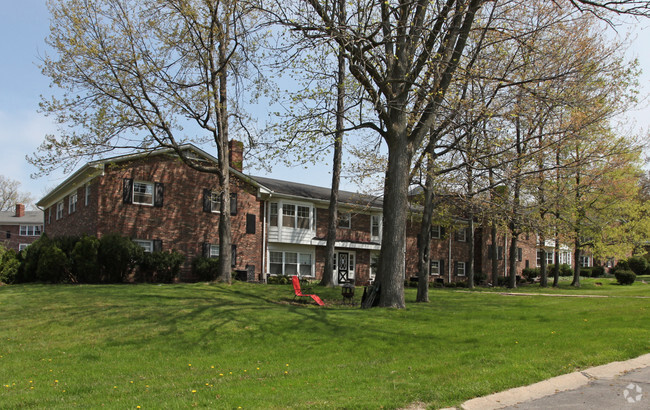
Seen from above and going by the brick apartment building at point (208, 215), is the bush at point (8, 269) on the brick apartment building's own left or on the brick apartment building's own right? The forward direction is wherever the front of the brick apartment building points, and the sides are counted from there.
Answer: on the brick apartment building's own right

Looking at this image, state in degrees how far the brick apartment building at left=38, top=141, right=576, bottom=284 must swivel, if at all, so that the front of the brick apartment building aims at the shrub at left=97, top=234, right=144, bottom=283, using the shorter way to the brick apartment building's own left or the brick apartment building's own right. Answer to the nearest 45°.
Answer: approximately 90° to the brick apartment building's own right

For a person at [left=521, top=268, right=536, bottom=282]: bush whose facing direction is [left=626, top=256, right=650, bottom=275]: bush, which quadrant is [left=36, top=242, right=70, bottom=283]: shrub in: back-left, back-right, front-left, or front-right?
back-left

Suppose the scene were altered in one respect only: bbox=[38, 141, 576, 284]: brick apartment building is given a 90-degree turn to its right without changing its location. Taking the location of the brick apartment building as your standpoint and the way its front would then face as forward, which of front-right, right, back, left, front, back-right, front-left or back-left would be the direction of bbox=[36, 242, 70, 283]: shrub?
front
